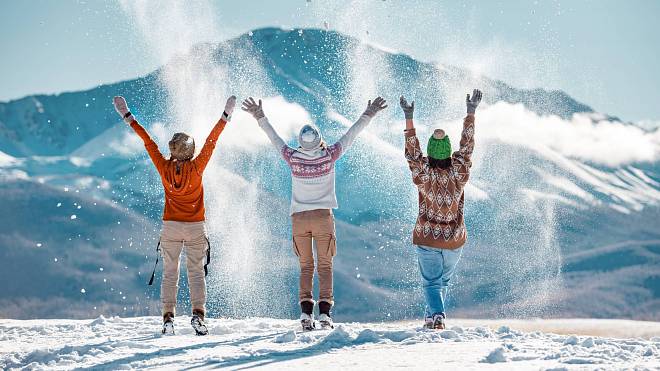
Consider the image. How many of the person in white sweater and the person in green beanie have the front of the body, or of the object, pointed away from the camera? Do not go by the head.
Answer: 2

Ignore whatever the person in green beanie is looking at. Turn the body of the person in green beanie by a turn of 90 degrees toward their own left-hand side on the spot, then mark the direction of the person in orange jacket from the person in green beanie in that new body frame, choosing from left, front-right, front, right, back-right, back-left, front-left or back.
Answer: front

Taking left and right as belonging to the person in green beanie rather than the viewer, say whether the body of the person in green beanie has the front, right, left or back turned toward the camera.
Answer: back

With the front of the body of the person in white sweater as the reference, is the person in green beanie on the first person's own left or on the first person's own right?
on the first person's own right

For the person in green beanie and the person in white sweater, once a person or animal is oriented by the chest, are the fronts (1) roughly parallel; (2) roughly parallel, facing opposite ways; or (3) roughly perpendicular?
roughly parallel

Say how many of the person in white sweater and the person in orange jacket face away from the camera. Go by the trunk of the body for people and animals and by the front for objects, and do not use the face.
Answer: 2

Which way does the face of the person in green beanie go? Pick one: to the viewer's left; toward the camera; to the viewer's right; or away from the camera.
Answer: away from the camera

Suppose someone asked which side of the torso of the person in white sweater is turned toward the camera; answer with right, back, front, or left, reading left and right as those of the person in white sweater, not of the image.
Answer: back

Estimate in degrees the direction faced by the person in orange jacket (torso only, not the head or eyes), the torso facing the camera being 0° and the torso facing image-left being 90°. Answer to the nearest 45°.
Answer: approximately 180°

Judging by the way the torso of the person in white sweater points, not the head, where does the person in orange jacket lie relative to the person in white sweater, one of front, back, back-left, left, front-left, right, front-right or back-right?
left

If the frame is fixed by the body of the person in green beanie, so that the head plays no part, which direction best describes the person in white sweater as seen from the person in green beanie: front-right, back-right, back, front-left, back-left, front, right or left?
left

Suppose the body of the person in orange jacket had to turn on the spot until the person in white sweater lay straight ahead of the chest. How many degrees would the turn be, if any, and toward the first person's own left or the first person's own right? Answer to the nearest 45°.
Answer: approximately 90° to the first person's own right

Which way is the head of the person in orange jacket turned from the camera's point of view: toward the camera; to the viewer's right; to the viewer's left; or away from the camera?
away from the camera
